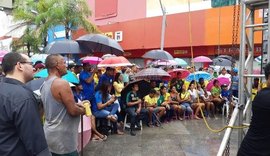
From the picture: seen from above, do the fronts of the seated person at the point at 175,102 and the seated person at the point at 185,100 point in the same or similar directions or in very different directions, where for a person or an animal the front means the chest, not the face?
same or similar directions

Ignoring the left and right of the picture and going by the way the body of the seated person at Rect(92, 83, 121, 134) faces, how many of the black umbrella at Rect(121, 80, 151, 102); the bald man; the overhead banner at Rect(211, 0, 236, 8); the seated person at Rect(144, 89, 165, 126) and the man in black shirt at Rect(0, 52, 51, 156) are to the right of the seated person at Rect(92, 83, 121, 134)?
2

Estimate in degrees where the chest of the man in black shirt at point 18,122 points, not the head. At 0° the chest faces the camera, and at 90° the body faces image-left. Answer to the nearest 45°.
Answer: approximately 225°

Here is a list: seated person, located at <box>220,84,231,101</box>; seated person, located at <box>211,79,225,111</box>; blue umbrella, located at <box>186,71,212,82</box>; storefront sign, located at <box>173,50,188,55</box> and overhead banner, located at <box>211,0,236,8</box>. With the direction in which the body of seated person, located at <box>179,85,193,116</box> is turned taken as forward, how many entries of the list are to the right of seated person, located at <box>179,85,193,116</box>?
0

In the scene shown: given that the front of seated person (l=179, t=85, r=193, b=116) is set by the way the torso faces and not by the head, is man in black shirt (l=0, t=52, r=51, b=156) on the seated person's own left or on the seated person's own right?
on the seated person's own right

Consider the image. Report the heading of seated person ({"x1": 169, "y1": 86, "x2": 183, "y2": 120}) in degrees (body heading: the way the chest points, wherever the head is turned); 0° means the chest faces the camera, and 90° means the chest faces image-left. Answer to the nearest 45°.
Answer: approximately 315°

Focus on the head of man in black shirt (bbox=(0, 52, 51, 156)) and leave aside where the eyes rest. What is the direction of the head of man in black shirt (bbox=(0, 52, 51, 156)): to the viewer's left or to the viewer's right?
to the viewer's right

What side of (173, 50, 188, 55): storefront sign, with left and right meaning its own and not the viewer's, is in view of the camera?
front

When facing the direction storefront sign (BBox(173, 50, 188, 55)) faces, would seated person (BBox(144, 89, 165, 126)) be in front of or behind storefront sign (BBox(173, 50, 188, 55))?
in front

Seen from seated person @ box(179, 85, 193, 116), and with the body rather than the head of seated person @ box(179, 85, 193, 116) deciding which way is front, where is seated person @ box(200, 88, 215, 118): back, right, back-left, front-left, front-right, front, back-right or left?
left
